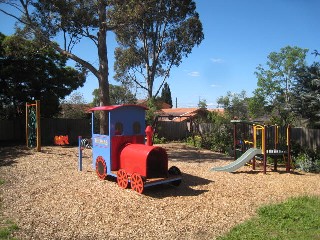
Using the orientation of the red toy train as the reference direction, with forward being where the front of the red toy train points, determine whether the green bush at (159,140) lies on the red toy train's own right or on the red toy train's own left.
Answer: on the red toy train's own left

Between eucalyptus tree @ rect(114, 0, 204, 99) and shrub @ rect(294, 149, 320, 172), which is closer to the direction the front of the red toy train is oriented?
the shrub

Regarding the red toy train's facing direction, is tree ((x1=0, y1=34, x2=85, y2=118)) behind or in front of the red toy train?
behind

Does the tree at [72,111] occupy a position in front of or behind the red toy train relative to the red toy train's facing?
behind

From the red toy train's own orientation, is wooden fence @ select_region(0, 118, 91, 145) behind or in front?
behind

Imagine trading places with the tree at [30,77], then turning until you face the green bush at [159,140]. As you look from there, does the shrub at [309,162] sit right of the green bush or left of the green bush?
right

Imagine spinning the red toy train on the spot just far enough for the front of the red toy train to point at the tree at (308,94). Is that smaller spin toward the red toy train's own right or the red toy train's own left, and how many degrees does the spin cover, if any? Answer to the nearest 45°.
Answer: approximately 90° to the red toy train's own left

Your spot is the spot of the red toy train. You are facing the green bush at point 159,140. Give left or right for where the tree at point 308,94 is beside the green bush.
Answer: right

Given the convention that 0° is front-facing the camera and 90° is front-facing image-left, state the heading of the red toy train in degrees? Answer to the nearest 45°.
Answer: approximately 315°

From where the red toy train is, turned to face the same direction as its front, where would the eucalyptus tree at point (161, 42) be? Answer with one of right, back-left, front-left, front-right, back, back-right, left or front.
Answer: back-left
